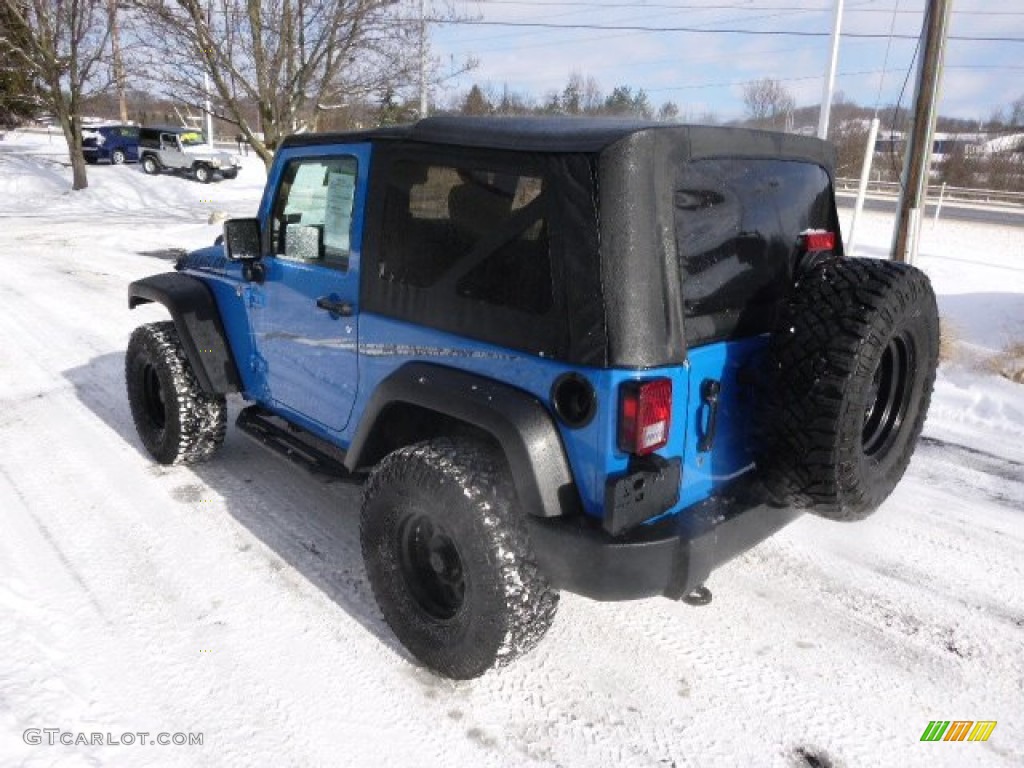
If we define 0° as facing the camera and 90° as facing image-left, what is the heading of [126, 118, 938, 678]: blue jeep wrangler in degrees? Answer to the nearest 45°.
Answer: approximately 135°

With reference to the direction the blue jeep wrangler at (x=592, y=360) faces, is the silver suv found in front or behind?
in front

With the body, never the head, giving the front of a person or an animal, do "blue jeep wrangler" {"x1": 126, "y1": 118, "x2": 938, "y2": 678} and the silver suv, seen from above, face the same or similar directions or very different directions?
very different directions

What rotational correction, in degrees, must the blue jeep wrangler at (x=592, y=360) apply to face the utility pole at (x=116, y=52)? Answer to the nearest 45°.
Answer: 0° — it already faces it

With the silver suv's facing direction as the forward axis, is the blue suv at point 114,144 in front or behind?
behind

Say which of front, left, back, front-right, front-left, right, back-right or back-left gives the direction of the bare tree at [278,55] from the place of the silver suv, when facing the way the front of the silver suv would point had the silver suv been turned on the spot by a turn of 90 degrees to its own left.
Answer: back-right

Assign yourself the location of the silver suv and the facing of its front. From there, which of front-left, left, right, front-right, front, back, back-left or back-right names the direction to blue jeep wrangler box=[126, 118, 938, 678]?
front-right

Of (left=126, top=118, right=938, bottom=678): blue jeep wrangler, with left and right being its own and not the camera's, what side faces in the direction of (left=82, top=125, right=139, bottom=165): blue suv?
front

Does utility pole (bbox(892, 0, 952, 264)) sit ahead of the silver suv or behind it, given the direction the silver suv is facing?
ahead

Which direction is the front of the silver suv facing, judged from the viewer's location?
facing the viewer and to the right of the viewer

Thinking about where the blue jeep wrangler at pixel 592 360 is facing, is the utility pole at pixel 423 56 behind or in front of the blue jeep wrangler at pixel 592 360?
in front
